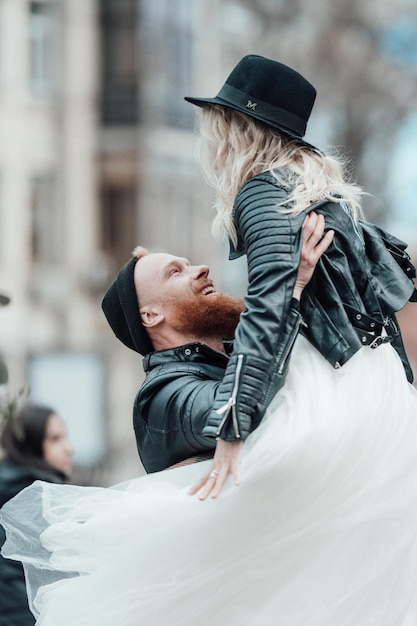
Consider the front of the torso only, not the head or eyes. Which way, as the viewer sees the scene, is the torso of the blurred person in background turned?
to the viewer's right

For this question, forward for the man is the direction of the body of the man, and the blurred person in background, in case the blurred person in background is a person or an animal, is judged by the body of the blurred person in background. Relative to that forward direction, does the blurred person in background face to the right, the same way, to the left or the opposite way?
the same way

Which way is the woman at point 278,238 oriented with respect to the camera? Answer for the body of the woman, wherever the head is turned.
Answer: to the viewer's left

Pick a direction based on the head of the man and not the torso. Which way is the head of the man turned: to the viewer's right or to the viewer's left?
to the viewer's right

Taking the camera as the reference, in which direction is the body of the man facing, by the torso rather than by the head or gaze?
to the viewer's right

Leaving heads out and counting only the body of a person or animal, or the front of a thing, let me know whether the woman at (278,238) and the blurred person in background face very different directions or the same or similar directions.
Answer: very different directions

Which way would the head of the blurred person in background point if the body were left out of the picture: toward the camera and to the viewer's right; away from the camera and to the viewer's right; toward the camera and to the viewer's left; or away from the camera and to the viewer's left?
toward the camera and to the viewer's right

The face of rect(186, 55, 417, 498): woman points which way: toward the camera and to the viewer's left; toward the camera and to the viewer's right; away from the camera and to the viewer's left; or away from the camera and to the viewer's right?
away from the camera and to the viewer's left
